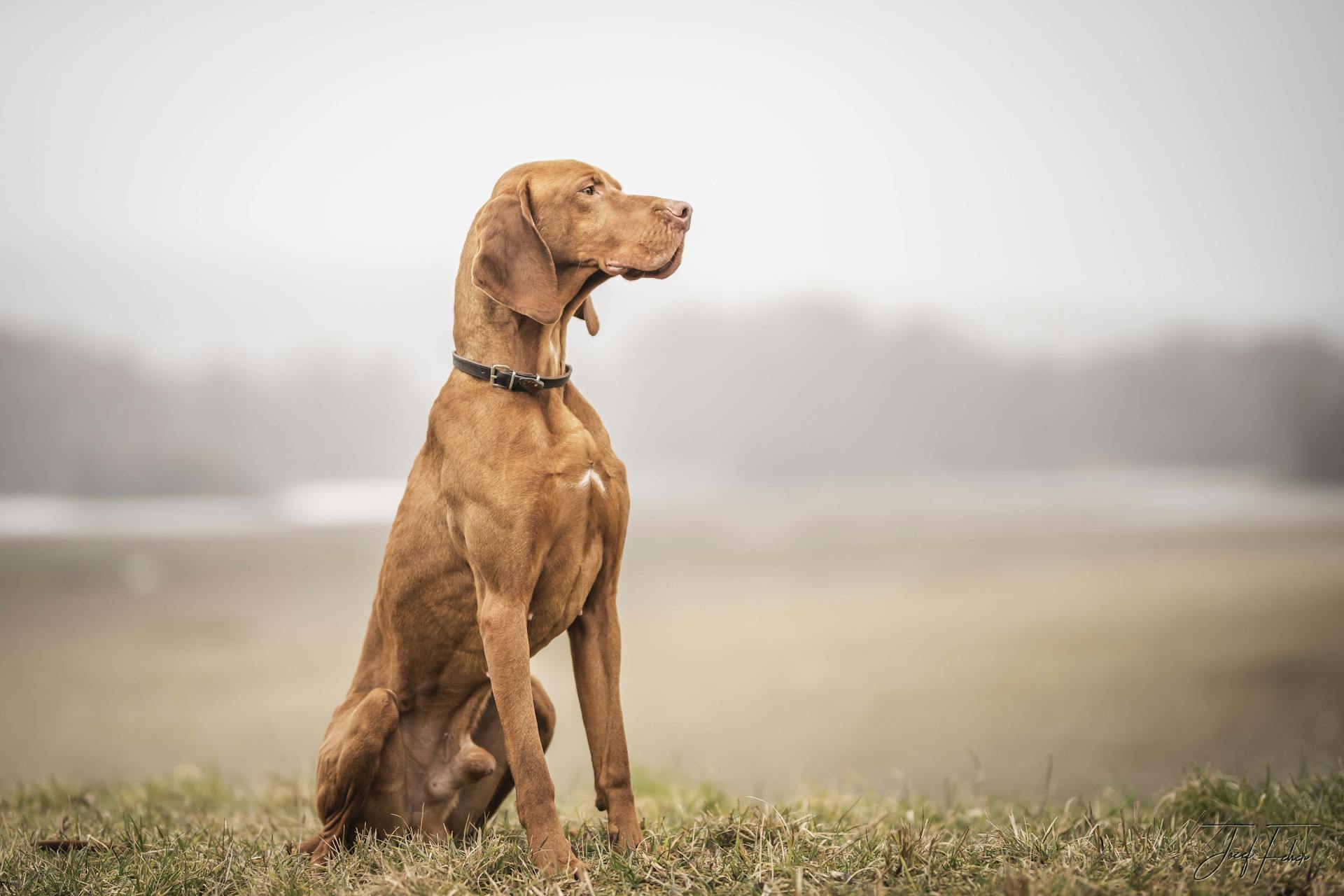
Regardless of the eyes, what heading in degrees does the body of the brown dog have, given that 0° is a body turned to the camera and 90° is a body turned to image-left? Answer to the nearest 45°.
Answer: approximately 315°
